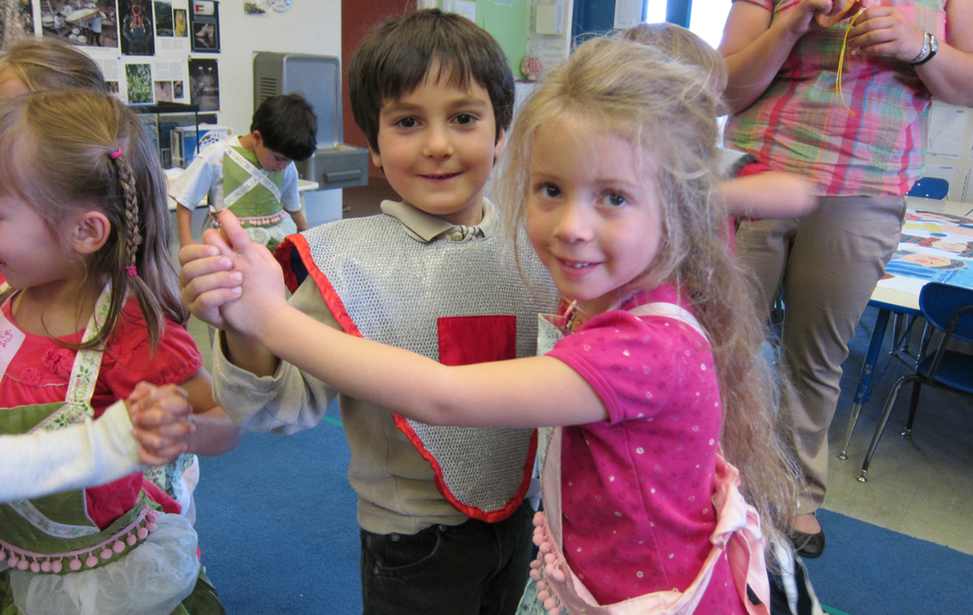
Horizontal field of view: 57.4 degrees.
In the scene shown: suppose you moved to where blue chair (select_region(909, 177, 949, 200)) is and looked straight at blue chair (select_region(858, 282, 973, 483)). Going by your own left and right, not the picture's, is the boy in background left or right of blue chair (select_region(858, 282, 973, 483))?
right

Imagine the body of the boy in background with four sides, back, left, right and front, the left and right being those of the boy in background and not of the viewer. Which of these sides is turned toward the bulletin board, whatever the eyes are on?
back

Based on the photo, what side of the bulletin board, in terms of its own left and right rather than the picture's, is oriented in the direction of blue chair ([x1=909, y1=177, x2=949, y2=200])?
left

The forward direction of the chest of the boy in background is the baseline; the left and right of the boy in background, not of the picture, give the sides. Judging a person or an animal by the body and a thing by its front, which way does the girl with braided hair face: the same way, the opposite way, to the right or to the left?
to the right

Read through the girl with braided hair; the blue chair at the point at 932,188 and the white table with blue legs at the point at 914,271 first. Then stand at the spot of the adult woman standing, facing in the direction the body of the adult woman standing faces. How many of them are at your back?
2

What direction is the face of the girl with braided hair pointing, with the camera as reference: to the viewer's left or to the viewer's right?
to the viewer's left

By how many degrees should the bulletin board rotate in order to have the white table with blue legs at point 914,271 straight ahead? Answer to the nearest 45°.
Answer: approximately 45° to its left

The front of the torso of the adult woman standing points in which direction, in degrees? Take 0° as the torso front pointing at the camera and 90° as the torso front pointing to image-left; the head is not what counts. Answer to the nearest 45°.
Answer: approximately 0°

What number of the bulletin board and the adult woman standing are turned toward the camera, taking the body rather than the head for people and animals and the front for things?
2

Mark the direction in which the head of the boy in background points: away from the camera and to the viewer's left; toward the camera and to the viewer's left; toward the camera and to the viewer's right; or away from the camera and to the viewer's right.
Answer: toward the camera and to the viewer's right

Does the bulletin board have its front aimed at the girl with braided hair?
yes
